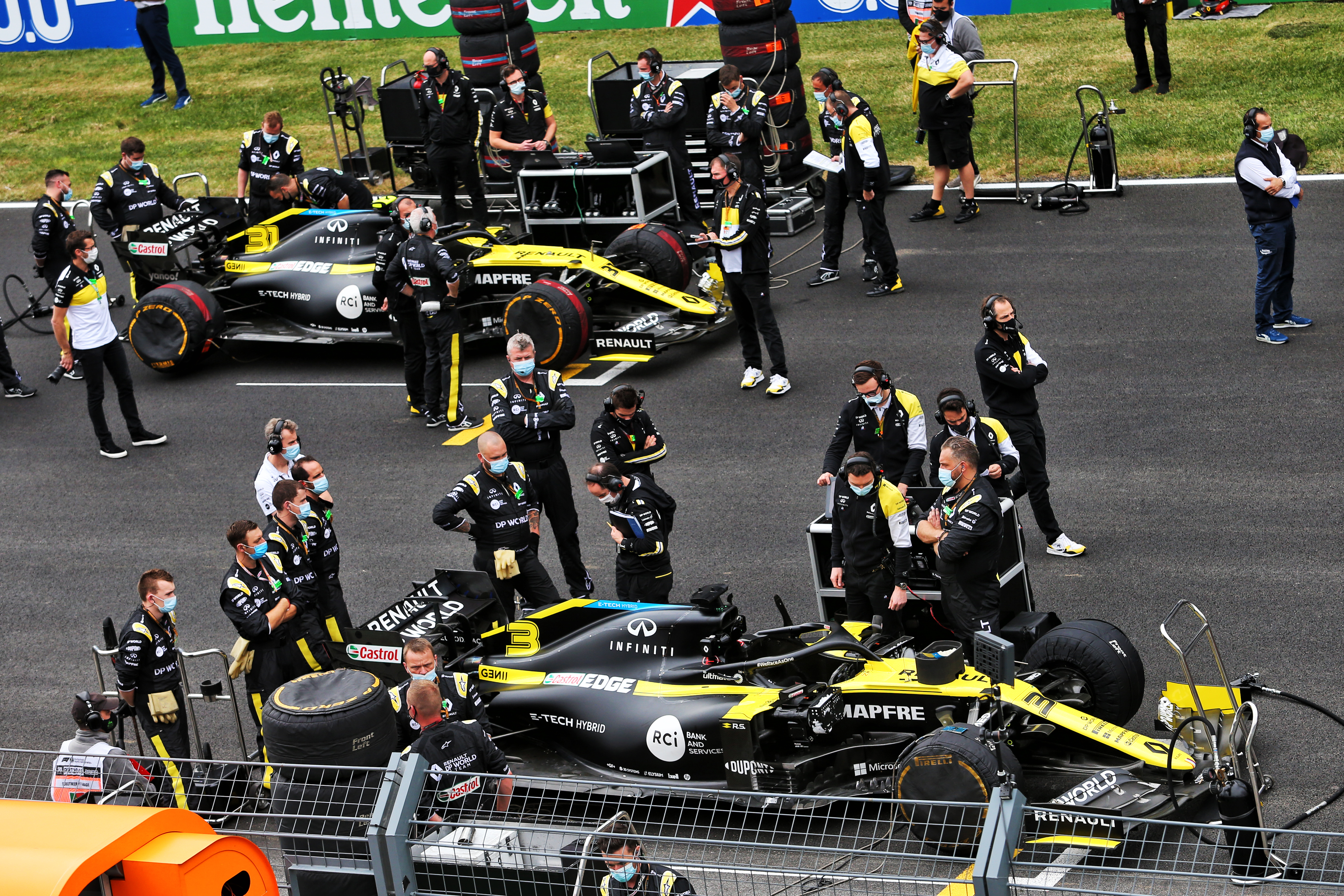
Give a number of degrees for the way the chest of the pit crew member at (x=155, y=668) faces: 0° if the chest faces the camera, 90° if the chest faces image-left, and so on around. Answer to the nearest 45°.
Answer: approximately 315°

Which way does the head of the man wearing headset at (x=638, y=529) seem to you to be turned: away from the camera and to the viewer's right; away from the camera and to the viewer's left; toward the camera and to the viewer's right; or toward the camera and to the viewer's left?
toward the camera and to the viewer's left

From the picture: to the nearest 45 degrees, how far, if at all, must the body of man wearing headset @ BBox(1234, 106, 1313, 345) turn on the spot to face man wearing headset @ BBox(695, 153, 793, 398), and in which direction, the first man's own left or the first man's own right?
approximately 135° to the first man's own right

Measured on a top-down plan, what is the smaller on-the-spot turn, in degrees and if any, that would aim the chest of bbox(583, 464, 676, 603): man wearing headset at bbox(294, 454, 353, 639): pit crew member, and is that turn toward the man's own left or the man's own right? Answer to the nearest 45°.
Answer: approximately 45° to the man's own right

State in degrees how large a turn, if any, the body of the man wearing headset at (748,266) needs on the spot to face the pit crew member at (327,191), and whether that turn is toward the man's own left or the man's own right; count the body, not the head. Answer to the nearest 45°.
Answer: approximately 90° to the man's own right

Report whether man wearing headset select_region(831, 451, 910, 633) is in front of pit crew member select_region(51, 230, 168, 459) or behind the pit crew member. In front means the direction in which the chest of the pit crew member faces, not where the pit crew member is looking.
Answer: in front

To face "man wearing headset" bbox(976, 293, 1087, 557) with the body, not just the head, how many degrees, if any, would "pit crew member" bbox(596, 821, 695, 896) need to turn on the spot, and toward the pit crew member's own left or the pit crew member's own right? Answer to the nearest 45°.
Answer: approximately 180°

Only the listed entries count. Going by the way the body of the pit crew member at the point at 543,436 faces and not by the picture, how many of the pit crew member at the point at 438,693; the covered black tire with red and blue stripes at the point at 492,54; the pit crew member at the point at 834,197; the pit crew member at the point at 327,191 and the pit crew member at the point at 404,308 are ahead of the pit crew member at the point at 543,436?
1

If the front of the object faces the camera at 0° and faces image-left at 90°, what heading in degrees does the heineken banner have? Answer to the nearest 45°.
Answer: approximately 0°

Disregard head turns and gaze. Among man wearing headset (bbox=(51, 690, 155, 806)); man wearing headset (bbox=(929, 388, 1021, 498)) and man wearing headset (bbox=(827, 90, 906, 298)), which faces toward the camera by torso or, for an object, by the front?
man wearing headset (bbox=(929, 388, 1021, 498))

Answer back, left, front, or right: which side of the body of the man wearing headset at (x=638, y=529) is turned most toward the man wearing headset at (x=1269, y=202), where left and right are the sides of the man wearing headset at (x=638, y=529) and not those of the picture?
back

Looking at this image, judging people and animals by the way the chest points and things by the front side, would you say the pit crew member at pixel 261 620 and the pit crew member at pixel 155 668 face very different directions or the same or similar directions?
same or similar directions

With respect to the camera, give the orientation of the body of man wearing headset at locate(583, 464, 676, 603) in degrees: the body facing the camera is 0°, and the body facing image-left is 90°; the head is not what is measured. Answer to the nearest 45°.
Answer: approximately 45°

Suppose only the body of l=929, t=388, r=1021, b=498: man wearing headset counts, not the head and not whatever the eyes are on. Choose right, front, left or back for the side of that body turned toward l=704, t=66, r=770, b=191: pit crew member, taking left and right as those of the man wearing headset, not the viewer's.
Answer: back

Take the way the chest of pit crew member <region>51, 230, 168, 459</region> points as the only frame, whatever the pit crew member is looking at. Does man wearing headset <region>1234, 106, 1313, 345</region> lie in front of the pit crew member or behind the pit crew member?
in front

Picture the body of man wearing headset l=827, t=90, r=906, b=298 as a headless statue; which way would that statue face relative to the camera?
to the viewer's left

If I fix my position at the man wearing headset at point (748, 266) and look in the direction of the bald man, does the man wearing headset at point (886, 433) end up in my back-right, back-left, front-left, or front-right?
front-left

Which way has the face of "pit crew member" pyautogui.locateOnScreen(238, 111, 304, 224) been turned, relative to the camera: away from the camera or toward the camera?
toward the camera

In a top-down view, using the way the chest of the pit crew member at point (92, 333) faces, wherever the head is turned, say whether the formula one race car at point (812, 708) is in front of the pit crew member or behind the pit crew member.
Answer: in front

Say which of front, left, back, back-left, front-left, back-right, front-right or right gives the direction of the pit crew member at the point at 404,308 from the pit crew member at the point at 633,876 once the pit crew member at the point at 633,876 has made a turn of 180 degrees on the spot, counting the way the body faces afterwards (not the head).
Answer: front-left
